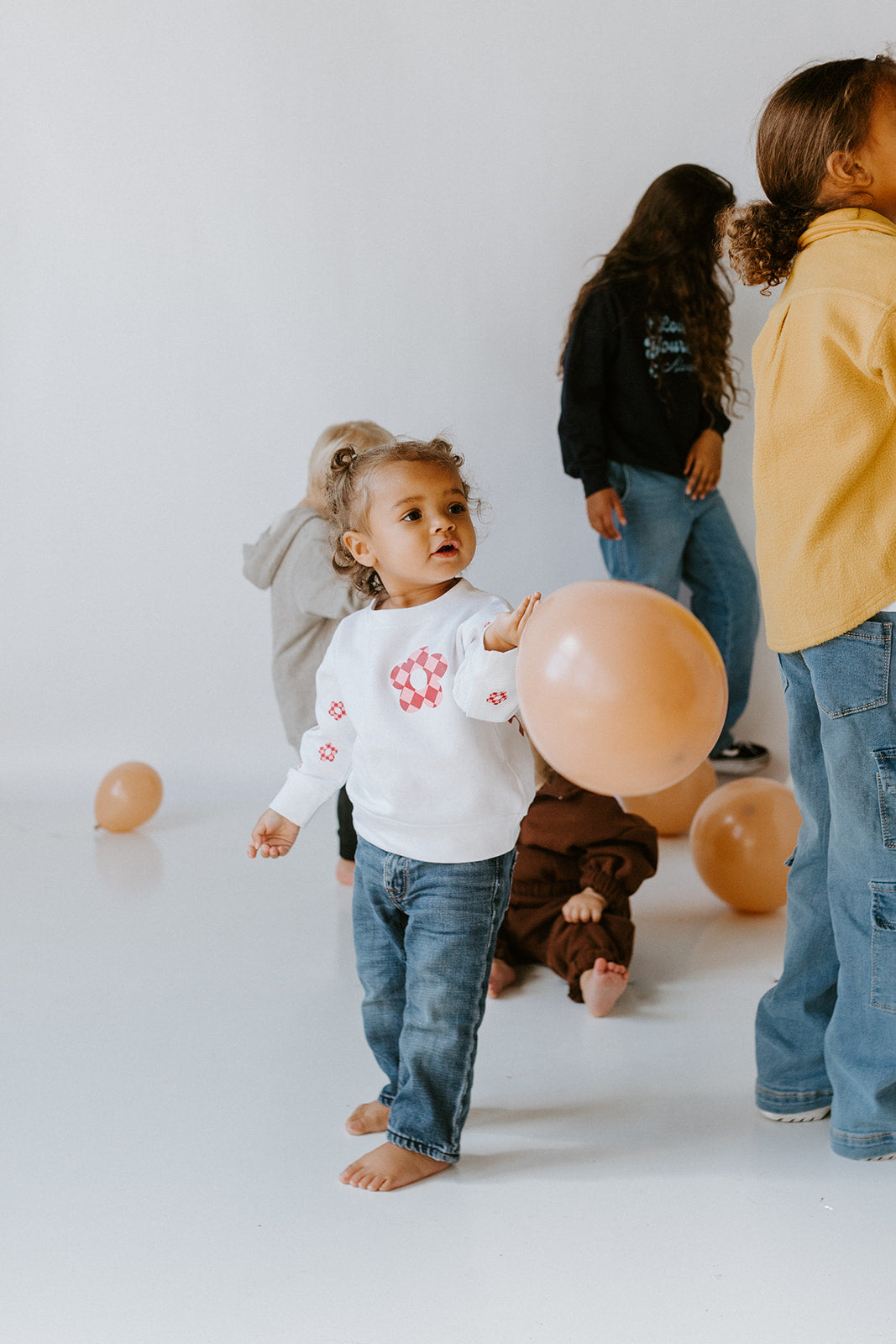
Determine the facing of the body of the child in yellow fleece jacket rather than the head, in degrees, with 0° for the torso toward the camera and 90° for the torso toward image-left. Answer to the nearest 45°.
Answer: approximately 225°

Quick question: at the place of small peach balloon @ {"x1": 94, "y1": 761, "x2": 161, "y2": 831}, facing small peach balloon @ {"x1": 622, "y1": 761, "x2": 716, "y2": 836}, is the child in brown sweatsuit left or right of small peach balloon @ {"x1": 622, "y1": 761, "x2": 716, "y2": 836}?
right

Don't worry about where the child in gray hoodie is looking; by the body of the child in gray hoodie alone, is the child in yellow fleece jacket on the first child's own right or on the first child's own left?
on the first child's own right

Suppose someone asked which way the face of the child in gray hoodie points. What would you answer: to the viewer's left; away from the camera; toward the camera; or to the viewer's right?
away from the camera
